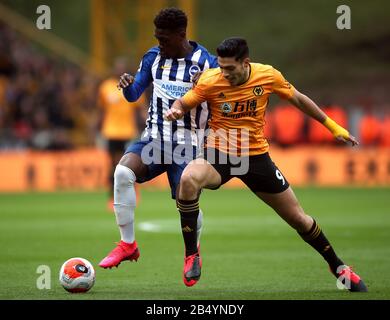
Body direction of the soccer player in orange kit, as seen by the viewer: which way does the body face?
toward the camera

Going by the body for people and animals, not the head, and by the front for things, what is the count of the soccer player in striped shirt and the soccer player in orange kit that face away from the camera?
0

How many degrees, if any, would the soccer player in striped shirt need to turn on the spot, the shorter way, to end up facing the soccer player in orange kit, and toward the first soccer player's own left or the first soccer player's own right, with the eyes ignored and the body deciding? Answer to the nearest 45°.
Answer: approximately 90° to the first soccer player's own left

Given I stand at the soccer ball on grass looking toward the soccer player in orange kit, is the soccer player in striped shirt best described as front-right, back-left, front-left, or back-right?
front-left

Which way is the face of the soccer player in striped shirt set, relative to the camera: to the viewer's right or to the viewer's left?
to the viewer's left

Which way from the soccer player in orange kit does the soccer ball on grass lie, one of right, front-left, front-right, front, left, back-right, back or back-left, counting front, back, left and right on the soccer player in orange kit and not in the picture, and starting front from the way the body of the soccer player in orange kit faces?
right

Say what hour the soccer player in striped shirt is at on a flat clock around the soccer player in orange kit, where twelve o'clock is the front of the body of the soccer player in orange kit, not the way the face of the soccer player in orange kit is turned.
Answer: The soccer player in striped shirt is roughly at 4 o'clock from the soccer player in orange kit.

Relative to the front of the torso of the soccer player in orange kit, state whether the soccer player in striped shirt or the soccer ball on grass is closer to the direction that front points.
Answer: the soccer ball on grass

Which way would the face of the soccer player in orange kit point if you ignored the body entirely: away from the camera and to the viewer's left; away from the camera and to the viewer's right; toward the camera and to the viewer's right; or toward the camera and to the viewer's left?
toward the camera and to the viewer's left
